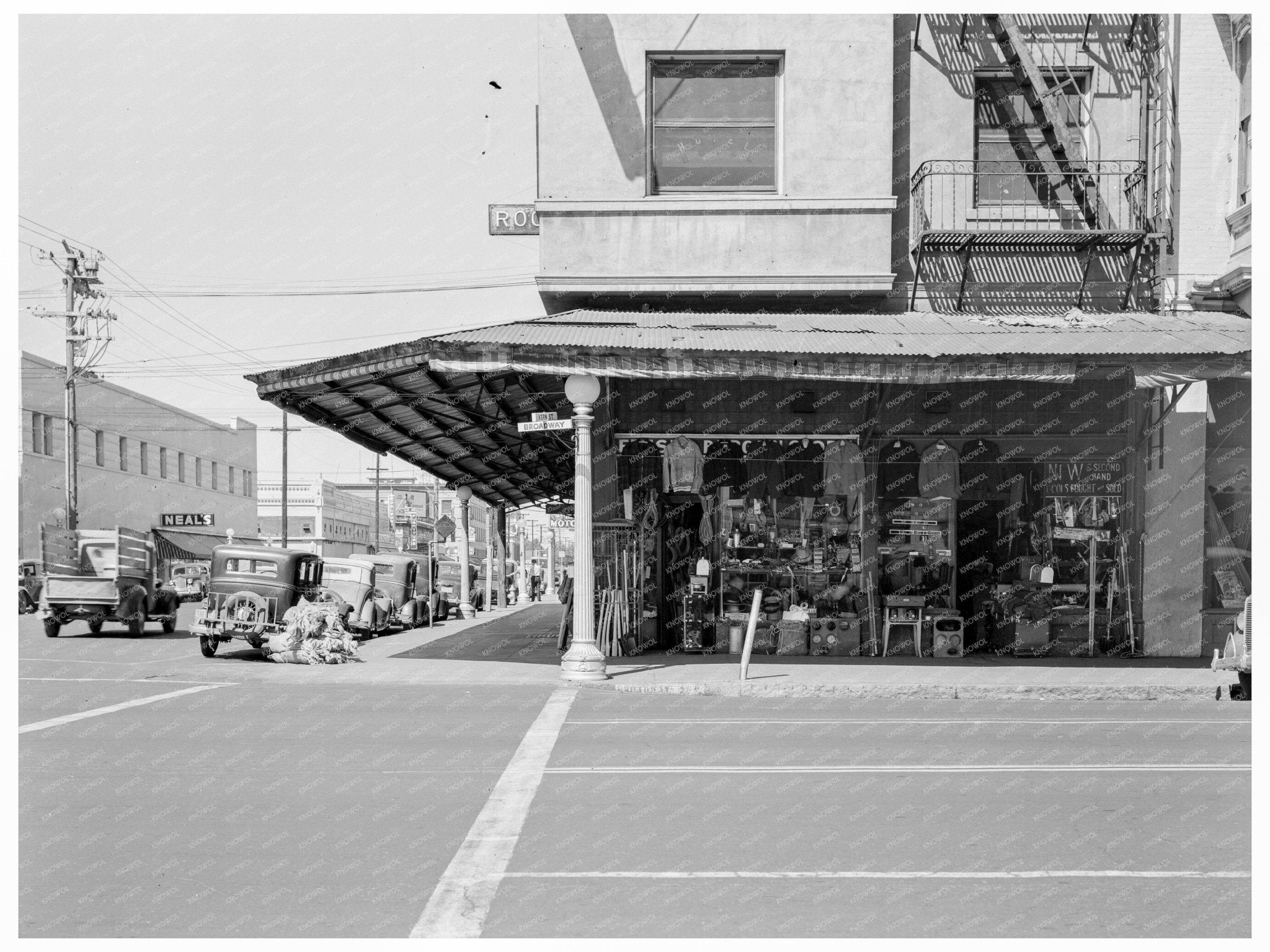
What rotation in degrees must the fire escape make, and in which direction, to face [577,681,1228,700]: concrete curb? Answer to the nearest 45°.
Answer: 0° — it already faces it

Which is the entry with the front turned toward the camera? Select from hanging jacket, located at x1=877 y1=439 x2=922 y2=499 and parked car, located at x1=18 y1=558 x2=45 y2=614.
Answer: the hanging jacket

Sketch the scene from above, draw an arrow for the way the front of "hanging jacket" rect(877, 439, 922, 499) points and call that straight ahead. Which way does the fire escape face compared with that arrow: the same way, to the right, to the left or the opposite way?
the same way

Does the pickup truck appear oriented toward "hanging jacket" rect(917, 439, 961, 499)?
no

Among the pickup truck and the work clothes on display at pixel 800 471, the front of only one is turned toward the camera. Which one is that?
the work clothes on display

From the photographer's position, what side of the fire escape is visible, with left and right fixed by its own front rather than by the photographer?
front

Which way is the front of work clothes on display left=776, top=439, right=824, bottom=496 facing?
toward the camera

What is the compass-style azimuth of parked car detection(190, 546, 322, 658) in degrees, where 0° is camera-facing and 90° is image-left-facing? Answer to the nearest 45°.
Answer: approximately 225°

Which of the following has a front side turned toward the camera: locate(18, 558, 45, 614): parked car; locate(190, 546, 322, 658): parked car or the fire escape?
the fire escape

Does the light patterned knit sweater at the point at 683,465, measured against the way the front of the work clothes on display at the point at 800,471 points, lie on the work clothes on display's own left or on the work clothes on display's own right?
on the work clothes on display's own right

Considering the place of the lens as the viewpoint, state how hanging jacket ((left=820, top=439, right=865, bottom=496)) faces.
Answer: facing the viewer

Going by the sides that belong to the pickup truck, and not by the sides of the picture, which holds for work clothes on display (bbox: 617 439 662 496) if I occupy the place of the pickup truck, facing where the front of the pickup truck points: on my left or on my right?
on my right

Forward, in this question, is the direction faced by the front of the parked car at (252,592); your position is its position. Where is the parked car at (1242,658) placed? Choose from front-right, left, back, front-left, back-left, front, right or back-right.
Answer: right
